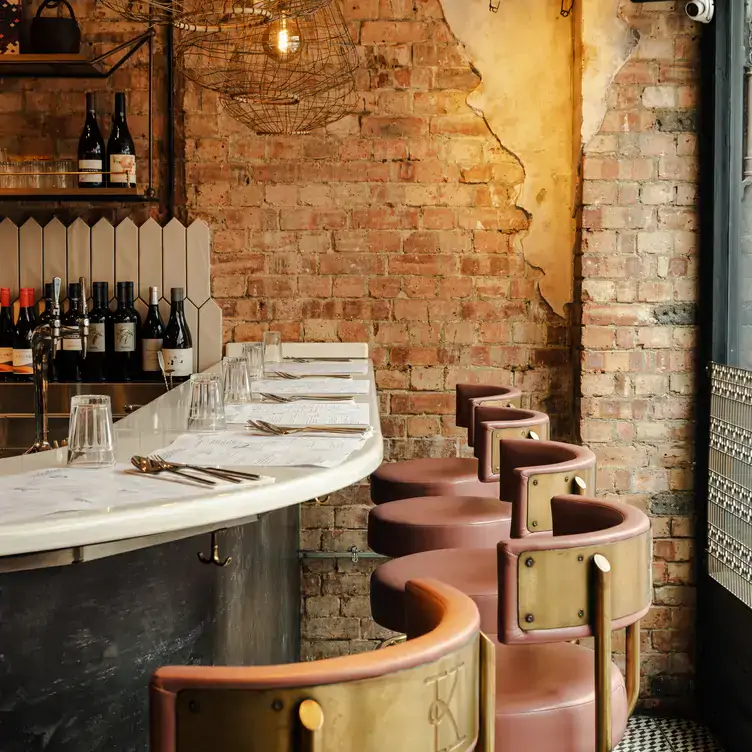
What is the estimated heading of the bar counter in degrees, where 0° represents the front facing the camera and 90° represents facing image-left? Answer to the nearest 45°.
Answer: approximately 315°

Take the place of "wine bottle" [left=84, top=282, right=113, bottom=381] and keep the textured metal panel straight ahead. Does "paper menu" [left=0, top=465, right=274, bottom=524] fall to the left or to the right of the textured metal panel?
right

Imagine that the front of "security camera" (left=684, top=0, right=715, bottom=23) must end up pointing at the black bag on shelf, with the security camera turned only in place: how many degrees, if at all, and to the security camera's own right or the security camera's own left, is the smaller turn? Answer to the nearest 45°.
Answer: approximately 45° to the security camera's own right

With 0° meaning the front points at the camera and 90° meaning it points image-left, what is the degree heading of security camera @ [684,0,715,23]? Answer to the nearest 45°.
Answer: approximately 45°

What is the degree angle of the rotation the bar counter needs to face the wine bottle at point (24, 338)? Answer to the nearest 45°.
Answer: approximately 135° to its left
